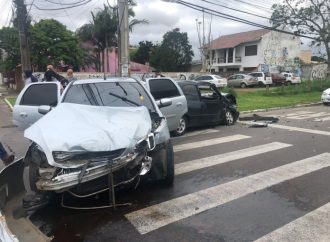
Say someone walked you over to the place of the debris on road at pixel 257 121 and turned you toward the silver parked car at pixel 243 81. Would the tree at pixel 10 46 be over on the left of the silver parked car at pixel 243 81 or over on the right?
left

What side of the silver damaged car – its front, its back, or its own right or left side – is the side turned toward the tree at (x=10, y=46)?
back

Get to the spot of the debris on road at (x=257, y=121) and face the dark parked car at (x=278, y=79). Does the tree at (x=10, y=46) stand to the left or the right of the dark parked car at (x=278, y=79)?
left

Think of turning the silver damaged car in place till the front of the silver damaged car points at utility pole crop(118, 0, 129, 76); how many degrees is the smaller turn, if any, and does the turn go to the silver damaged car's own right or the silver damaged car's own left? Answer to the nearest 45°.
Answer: approximately 180°

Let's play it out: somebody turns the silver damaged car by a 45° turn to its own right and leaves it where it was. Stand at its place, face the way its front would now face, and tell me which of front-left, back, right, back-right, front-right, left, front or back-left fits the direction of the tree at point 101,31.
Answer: back-right

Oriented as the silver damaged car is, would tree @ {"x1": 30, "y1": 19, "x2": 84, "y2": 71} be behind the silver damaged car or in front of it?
behind

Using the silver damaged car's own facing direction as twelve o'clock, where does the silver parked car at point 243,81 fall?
The silver parked car is roughly at 7 o'clock from the silver damaged car.

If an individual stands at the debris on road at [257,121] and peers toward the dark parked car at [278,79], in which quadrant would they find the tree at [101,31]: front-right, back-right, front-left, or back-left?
front-left

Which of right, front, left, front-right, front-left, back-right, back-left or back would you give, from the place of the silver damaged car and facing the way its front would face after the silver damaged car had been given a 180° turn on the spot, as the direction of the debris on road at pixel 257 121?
front-right

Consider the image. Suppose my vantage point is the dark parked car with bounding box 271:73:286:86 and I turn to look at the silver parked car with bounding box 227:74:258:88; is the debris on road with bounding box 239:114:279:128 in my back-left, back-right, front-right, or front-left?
front-left

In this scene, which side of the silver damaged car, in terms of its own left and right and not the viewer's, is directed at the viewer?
front

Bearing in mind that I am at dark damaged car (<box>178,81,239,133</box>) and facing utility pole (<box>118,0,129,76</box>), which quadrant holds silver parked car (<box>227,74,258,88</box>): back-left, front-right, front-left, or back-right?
front-right

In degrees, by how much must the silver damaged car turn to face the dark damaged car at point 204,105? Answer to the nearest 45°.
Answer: approximately 135° to its left
